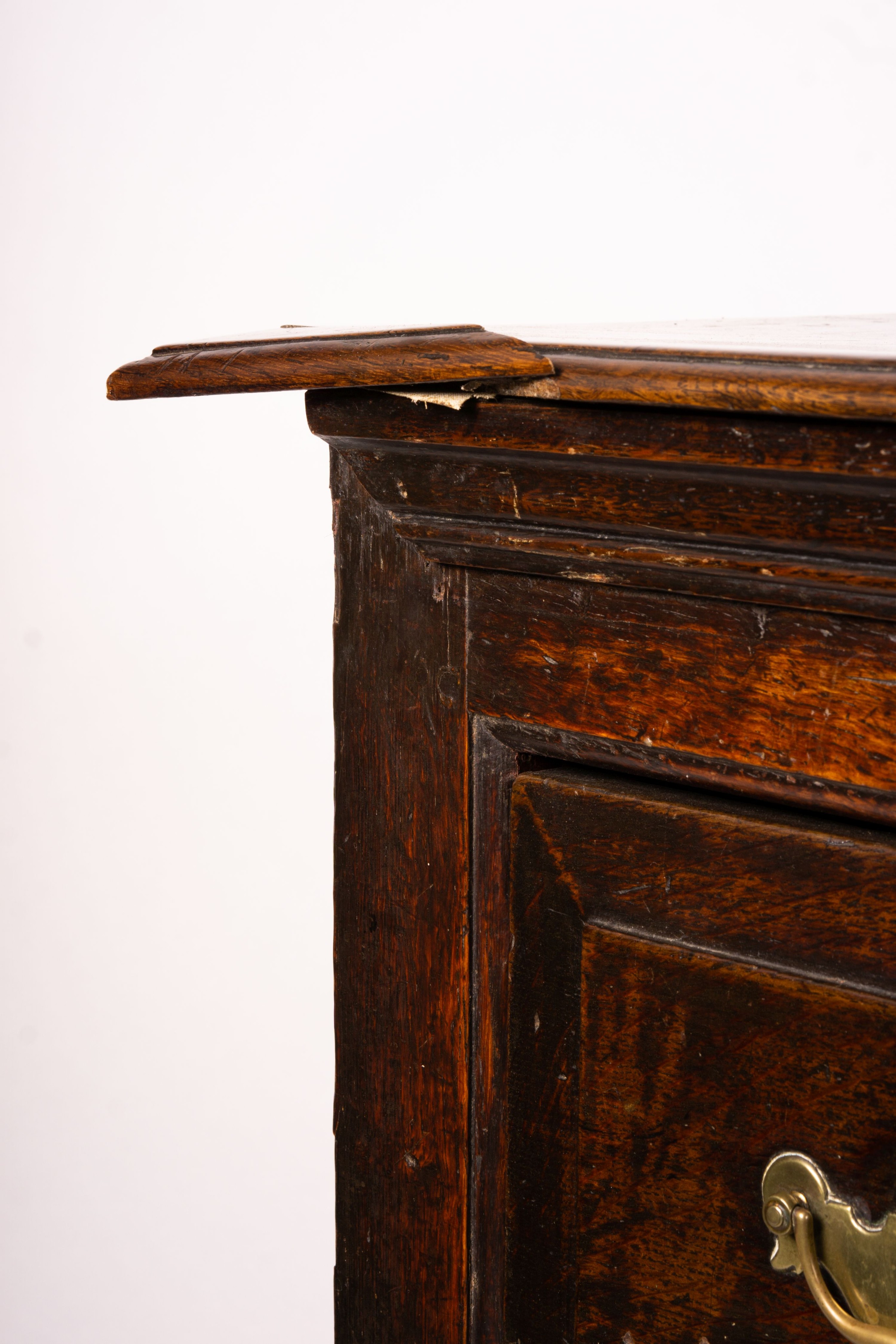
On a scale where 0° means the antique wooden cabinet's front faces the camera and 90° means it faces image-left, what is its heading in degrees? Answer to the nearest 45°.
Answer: approximately 45°
